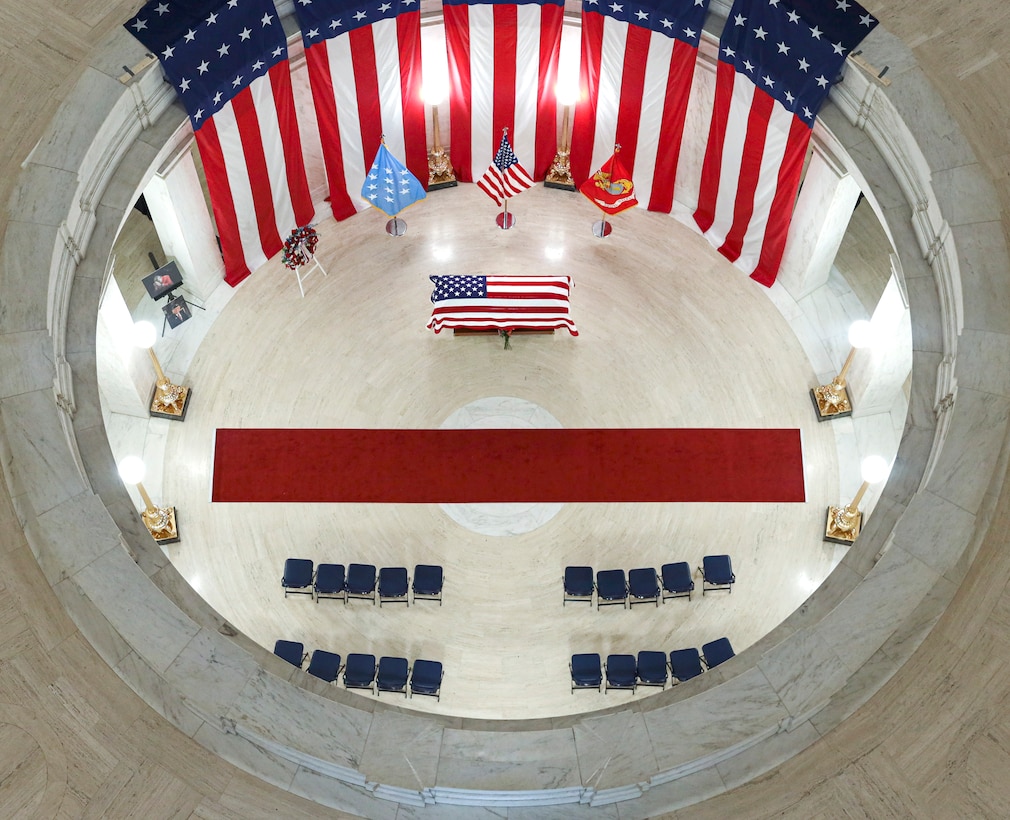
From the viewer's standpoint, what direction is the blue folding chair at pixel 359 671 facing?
away from the camera

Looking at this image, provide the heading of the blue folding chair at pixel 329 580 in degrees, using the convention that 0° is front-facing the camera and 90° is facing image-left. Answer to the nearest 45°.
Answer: approximately 180°

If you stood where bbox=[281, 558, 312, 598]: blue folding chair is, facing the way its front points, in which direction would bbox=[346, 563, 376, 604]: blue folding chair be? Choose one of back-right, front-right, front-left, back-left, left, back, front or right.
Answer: right

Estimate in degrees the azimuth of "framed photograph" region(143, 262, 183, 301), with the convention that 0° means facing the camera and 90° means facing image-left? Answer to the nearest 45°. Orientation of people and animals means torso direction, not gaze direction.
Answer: approximately 315°

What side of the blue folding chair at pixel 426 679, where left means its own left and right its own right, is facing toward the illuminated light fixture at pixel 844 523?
right

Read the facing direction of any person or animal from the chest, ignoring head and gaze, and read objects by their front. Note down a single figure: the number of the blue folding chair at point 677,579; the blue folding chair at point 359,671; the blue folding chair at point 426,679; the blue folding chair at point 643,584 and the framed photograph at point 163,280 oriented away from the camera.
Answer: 4

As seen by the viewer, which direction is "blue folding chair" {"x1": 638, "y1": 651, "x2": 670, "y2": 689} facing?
away from the camera

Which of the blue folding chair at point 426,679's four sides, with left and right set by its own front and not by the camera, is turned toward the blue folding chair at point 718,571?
right

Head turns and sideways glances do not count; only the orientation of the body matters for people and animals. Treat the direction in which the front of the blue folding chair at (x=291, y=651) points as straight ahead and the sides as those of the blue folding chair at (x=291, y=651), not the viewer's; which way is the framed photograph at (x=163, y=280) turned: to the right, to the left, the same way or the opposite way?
to the right

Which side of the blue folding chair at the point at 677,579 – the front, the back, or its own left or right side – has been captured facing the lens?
back

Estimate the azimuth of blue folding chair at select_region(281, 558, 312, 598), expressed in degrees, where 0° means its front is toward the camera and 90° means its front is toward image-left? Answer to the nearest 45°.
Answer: approximately 180°

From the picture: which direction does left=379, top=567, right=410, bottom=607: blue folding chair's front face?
away from the camera

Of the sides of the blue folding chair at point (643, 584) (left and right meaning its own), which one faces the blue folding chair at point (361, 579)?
left

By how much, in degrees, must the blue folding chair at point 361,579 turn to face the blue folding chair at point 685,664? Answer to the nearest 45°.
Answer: approximately 90° to its right

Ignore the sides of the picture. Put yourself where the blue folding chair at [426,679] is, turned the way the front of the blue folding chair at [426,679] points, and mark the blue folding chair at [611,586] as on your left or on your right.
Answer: on your right
